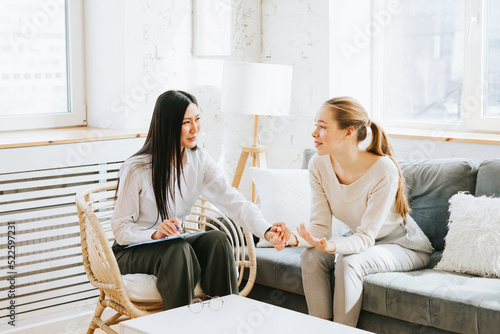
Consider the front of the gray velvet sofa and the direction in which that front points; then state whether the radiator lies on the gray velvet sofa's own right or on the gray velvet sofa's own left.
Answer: on the gray velvet sofa's own right

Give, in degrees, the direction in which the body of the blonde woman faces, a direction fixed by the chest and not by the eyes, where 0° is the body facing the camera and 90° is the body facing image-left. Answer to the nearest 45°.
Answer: approximately 45°

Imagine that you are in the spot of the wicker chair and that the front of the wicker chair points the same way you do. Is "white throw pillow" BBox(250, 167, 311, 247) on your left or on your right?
on your left

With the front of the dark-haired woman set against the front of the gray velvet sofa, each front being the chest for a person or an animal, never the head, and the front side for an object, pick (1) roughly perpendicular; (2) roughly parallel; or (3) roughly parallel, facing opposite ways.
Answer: roughly perpendicular

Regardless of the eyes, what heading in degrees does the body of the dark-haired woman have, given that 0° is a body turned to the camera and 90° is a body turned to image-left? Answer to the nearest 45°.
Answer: approximately 315°
